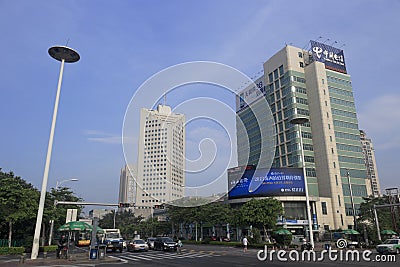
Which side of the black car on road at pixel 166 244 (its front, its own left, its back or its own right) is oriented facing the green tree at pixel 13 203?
right

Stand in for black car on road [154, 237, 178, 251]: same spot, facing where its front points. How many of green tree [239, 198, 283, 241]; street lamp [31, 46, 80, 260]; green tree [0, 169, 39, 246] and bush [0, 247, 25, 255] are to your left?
1

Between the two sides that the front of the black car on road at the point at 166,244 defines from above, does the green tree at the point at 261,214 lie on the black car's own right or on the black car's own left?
on the black car's own left

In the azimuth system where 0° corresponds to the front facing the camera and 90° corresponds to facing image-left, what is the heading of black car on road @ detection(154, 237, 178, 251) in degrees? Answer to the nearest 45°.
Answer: approximately 315°

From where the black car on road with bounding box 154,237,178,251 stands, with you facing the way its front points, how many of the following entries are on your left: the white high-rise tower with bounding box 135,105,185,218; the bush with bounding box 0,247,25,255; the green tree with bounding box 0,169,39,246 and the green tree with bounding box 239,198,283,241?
1

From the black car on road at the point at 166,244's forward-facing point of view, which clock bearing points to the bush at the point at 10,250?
The bush is roughly at 4 o'clock from the black car on road.

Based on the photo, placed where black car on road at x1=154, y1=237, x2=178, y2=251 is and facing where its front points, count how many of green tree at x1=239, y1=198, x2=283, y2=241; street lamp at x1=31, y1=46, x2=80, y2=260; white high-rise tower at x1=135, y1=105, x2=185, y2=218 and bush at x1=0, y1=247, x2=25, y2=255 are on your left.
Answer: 1

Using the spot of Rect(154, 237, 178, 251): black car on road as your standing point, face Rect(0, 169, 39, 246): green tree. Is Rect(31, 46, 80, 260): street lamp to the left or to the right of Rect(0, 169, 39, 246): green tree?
left
